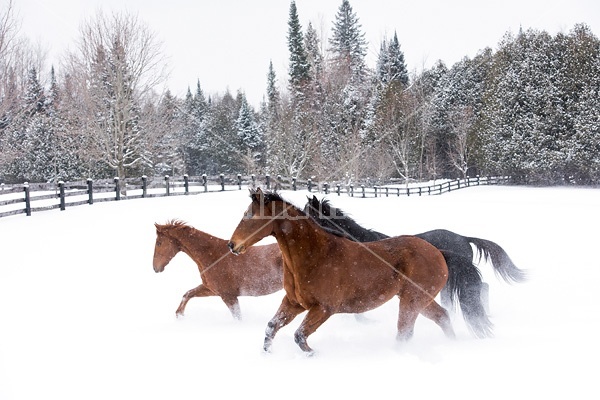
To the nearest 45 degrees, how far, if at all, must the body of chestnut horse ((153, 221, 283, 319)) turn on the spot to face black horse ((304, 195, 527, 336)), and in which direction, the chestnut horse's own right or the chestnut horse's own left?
approximately 135° to the chestnut horse's own left

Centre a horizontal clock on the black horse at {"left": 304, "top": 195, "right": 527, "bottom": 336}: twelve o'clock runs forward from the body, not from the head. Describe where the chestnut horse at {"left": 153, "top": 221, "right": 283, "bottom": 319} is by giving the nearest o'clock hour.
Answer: The chestnut horse is roughly at 12 o'clock from the black horse.

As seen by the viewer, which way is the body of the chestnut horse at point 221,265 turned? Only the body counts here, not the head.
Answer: to the viewer's left

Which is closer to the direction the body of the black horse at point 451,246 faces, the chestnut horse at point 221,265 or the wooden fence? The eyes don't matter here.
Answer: the chestnut horse

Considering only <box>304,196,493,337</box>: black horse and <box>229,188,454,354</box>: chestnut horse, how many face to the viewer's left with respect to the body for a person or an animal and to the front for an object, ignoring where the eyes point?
2

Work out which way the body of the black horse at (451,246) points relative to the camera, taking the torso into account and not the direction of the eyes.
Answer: to the viewer's left

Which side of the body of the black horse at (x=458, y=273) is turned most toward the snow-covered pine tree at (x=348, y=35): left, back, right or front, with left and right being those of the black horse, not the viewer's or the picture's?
right

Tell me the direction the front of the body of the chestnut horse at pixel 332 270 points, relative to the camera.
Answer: to the viewer's left

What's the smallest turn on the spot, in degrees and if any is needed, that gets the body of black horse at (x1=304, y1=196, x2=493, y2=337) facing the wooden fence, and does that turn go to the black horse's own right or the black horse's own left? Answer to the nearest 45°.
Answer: approximately 45° to the black horse's own right

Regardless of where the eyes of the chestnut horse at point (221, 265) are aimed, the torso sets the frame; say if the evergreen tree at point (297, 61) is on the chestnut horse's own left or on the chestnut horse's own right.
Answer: on the chestnut horse's own right

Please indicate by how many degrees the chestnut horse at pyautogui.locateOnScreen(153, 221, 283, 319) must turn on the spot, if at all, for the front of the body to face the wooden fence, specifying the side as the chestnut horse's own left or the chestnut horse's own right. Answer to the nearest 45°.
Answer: approximately 90° to the chestnut horse's own right

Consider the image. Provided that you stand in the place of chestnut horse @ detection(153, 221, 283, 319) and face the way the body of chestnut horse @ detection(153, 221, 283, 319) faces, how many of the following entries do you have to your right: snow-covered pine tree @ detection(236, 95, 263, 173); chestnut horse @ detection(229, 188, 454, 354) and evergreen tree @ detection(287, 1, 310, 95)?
2

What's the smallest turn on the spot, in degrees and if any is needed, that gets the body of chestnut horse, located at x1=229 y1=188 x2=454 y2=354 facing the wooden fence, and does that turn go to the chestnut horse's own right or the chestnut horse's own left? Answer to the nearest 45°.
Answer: approximately 45° to the chestnut horse's own right

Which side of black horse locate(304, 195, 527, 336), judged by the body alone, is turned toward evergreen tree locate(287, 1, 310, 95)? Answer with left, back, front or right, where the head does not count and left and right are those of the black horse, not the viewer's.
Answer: right

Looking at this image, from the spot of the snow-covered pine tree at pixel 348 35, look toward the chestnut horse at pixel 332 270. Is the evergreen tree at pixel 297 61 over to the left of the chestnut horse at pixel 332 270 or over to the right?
right
